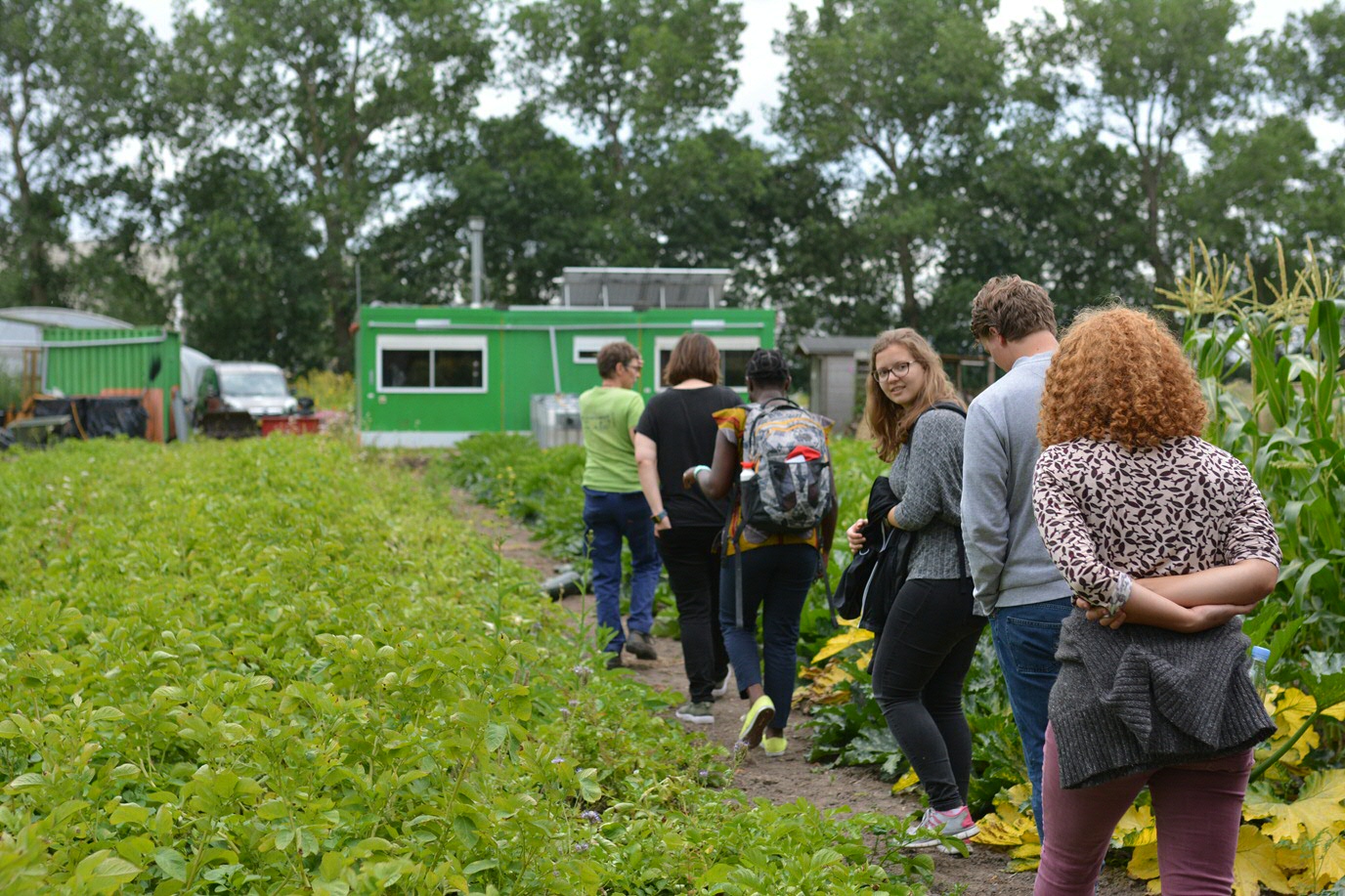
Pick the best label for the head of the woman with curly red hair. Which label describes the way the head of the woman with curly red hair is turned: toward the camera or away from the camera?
away from the camera

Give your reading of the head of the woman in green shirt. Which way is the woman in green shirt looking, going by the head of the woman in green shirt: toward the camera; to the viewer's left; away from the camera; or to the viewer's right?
to the viewer's right

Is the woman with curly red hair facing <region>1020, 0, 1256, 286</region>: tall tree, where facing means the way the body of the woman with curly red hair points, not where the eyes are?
yes

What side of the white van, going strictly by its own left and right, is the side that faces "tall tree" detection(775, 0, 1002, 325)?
left

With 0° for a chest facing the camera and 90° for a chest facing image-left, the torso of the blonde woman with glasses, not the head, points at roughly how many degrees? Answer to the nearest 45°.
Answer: approximately 90°

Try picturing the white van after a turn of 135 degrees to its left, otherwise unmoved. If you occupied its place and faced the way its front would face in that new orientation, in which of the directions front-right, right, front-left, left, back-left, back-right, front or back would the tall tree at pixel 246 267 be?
front

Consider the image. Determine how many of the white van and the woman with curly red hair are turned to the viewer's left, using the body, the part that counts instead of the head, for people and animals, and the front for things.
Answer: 0

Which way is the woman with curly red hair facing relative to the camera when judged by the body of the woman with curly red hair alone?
away from the camera

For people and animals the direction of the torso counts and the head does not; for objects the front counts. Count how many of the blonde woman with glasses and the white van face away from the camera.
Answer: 0

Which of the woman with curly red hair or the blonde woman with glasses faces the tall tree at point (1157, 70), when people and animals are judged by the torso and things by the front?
the woman with curly red hair
